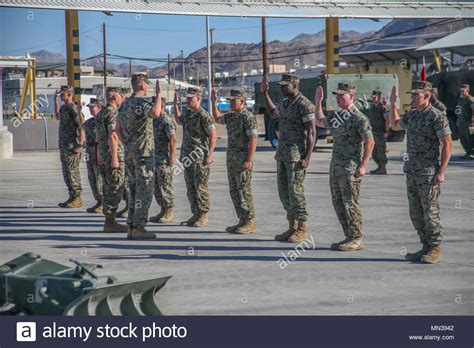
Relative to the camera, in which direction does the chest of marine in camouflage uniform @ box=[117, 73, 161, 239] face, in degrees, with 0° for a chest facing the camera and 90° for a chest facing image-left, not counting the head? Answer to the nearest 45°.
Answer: approximately 225°

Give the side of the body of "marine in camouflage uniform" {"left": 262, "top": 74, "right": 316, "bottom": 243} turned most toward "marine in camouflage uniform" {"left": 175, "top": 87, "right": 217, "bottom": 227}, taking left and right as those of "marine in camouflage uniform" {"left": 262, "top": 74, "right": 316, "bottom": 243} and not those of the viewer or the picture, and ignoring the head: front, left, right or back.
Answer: right

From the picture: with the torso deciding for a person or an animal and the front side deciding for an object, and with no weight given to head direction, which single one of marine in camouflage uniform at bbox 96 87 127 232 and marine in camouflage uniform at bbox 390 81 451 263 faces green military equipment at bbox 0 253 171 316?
marine in camouflage uniform at bbox 390 81 451 263

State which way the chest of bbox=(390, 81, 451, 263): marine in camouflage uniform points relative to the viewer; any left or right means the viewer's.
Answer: facing the viewer and to the left of the viewer

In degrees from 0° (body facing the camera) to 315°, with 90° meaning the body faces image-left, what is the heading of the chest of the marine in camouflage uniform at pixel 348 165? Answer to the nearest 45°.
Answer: approximately 45°

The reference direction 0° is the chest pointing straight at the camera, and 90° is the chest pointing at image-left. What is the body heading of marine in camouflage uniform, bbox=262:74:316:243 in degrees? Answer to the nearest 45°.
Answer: approximately 45°

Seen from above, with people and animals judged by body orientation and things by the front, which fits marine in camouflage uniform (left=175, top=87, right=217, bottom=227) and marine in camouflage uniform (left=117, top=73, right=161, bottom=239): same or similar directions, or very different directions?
very different directions
